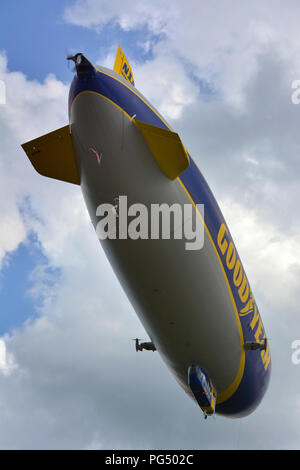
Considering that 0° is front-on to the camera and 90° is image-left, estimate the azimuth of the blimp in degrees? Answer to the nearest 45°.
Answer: approximately 225°
